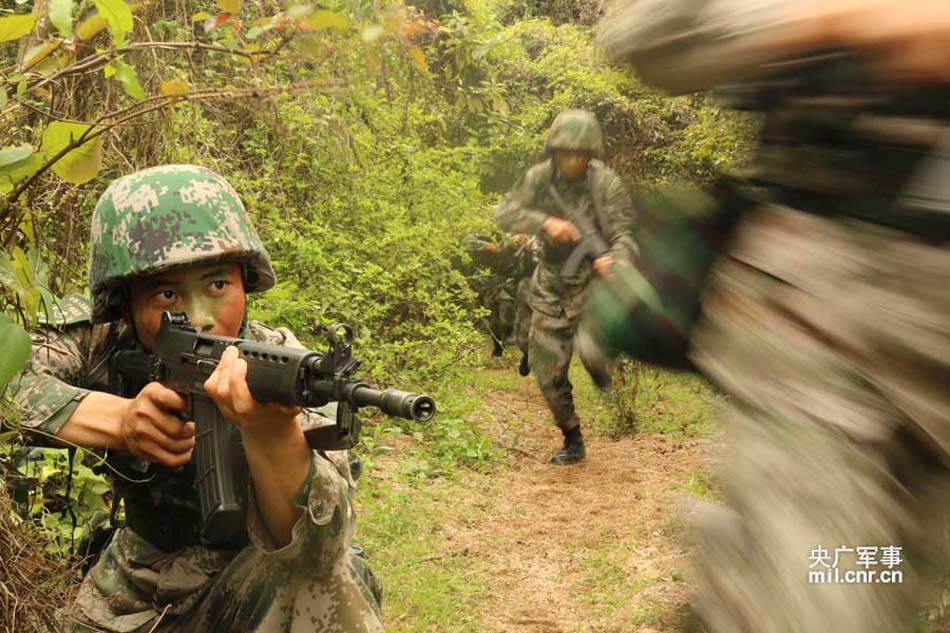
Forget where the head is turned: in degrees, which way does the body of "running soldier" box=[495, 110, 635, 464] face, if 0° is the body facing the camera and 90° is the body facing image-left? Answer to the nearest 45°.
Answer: approximately 0°
